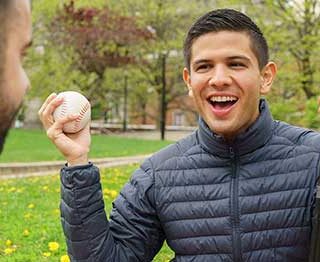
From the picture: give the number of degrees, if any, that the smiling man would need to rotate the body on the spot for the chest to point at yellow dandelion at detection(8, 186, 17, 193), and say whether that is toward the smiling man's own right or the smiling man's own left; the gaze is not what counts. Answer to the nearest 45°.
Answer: approximately 135° to the smiling man's own right

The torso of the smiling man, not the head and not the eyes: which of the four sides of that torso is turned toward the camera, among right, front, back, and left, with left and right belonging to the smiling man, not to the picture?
front

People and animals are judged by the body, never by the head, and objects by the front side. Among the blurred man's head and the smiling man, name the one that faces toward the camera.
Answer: the smiling man

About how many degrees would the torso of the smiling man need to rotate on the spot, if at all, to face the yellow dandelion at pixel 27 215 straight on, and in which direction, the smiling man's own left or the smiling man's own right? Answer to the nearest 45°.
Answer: approximately 135° to the smiling man's own right

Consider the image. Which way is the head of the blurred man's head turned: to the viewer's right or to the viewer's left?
to the viewer's right

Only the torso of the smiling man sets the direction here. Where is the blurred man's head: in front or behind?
in front

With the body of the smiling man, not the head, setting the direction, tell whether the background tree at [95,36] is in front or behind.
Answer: behind

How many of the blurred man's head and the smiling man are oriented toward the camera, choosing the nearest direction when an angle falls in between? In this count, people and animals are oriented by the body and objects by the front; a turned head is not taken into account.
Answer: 1
